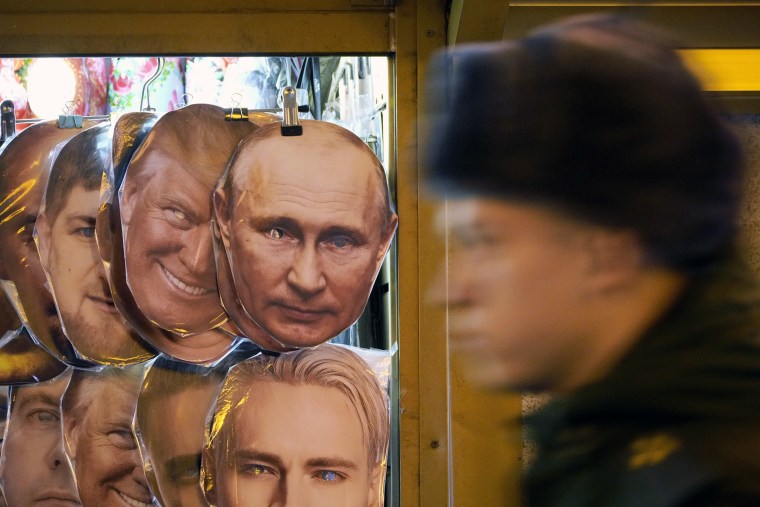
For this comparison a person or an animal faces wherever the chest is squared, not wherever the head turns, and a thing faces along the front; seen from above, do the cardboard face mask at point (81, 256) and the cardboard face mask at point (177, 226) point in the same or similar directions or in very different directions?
same or similar directions

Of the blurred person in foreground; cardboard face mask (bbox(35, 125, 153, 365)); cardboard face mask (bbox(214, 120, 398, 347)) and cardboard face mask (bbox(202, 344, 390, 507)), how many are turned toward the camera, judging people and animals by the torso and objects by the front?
3

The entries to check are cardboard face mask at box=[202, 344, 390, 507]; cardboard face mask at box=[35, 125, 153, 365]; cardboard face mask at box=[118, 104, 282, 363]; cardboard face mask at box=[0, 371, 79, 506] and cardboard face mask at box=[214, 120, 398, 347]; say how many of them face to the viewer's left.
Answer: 0

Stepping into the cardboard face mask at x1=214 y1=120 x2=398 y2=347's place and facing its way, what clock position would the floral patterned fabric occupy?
The floral patterned fabric is roughly at 5 o'clock from the cardboard face mask.

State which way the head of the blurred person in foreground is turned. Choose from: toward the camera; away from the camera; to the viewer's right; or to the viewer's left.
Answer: to the viewer's left

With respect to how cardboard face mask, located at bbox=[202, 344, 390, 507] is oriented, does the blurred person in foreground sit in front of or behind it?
in front

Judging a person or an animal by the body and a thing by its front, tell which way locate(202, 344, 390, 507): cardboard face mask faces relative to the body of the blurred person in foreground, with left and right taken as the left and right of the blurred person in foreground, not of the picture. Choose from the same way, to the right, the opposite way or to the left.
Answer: to the left

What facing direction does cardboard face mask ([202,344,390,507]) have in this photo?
toward the camera

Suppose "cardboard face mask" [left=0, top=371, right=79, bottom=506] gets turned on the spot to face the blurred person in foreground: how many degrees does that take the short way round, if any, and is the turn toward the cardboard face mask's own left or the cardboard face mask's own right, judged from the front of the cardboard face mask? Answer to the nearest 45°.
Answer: approximately 45° to the cardboard face mask's own left

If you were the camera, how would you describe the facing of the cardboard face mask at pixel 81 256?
facing the viewer

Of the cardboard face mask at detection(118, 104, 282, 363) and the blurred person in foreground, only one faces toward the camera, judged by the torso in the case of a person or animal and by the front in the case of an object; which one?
the cardboard face mask

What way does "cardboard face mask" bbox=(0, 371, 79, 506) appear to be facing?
toward the camera

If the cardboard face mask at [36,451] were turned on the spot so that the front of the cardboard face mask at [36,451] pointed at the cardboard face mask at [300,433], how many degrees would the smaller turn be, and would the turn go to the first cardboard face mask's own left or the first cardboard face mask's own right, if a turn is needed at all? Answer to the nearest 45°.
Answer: approximately 45° to the first cardboard face mask's own left

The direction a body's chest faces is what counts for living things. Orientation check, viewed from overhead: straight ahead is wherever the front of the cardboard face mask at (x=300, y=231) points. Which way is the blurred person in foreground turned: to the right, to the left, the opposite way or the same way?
to the right

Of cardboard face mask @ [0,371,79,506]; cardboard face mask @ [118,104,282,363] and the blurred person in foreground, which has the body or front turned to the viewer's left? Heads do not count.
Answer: the blurred person in foreground

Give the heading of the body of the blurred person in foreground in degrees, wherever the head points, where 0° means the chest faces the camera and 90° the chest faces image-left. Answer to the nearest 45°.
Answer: approximately 90°
